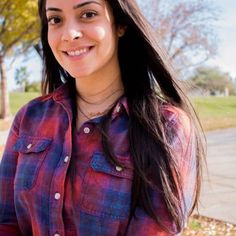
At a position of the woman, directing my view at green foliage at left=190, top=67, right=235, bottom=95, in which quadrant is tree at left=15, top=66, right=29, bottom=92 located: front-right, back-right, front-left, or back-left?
front-left

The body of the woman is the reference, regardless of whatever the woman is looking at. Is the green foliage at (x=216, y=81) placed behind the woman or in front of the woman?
behind

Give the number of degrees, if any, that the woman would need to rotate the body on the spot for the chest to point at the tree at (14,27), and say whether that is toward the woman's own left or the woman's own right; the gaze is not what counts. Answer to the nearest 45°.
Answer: approximately 135° to the woman's own right

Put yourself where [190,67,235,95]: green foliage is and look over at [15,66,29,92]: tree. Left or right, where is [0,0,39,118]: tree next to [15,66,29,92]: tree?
left

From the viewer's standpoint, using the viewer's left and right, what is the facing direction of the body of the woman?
facing the viewer and to the left of the viewer

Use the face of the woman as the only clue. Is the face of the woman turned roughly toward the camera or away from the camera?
toward the camera

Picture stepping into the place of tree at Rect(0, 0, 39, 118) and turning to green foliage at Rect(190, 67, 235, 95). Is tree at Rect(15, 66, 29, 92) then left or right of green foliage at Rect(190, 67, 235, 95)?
left

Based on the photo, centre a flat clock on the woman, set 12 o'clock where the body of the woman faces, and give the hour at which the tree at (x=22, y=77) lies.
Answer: The tree is roughly at 4 o'clock from the woman.
